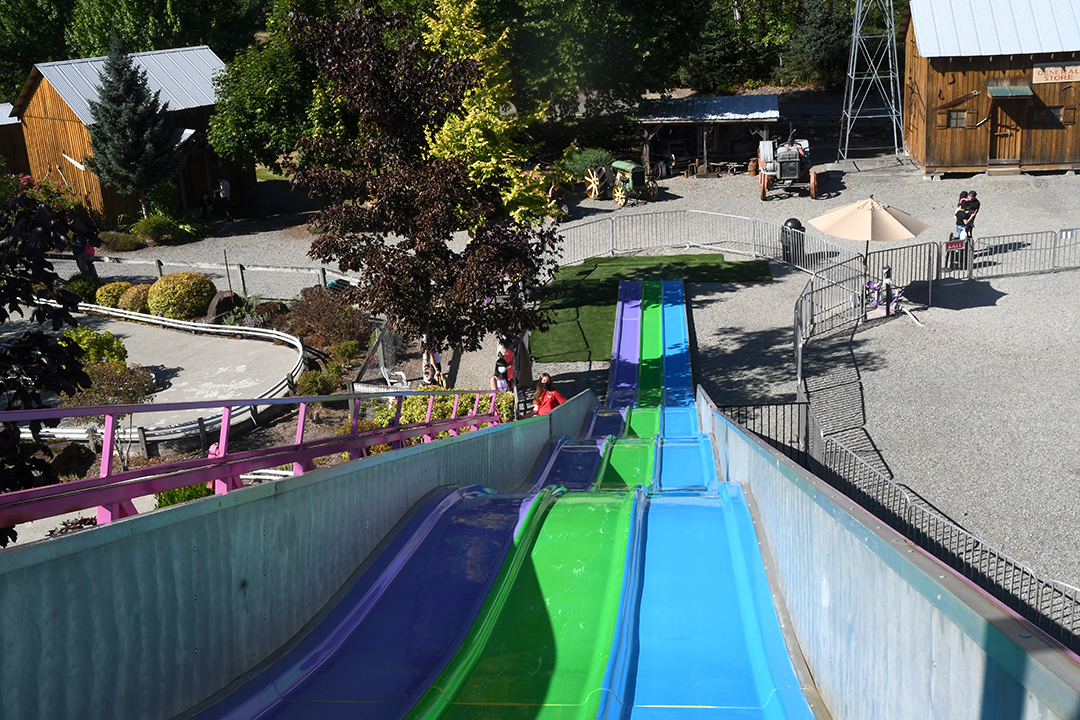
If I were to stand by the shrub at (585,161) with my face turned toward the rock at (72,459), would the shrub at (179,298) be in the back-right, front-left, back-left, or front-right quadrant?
front-right

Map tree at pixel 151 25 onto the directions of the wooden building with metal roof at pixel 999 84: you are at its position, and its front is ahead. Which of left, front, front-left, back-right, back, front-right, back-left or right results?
right

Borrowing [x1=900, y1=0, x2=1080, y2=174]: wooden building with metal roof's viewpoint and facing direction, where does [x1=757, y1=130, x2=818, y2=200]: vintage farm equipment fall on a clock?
The vintage farm equipment is roughly at 2 o'clock from the wooden building with metal roof.

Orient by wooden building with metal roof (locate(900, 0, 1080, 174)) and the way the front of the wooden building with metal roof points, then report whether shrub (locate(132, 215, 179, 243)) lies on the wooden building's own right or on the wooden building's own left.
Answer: on the wooden building's own right

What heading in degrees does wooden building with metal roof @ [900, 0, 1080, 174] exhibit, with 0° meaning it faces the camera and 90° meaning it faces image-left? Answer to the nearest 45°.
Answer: approximately 0°

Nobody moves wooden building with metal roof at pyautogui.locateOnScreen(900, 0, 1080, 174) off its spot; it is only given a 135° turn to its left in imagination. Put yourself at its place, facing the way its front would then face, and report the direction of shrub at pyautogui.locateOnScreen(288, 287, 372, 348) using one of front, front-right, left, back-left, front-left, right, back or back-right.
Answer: back

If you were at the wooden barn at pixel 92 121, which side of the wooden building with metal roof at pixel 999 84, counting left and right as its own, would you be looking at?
right

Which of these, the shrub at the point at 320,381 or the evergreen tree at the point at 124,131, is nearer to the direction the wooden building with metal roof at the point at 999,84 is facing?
the shrub

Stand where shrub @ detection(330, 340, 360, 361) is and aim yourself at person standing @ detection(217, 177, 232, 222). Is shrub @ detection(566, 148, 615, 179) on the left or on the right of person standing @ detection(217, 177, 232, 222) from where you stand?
right

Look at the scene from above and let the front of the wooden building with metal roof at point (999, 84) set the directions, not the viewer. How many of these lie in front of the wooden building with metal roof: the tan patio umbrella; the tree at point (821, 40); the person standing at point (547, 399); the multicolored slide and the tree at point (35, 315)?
4

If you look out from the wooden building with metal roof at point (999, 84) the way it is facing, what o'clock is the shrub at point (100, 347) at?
The shrub is roughly at 1 o'clock from the wooden building with metal roof.

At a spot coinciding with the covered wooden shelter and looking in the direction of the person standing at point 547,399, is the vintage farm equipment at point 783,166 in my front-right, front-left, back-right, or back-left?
front-left

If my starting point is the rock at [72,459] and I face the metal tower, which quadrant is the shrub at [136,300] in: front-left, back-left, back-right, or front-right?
front-left

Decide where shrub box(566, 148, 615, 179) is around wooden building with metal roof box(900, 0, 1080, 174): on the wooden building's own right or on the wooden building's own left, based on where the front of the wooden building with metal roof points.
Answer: on the wooden building's own right

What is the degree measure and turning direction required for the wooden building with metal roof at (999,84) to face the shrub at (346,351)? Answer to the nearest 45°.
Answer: approximately 45° to its right

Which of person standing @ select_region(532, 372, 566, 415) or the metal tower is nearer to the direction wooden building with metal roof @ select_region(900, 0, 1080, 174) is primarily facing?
the person standing

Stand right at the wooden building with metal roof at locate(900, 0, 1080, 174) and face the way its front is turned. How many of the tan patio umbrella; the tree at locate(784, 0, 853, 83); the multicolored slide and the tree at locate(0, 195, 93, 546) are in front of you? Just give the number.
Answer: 3

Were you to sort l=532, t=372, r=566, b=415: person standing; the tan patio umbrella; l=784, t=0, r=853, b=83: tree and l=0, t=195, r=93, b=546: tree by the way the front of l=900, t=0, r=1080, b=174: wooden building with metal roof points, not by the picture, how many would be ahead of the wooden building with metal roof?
3
